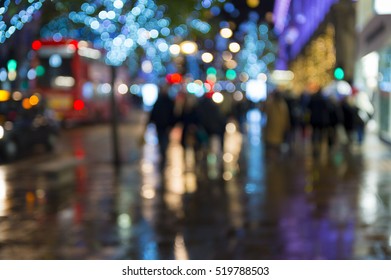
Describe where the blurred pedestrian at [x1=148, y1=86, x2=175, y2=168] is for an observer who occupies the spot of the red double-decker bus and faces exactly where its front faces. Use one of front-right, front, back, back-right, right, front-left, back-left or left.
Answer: back-right

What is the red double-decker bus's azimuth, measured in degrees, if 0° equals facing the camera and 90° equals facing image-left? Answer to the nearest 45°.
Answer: approximately 225°

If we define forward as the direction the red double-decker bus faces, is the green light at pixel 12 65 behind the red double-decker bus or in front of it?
behind

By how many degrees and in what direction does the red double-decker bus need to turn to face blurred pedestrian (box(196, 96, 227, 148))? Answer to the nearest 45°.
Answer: approximately 135° to its right

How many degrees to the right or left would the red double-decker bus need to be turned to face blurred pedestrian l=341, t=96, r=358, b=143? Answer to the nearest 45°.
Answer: approximately 90° to its right

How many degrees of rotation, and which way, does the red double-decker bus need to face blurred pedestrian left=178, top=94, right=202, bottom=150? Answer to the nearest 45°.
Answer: approximately 135° to its right
